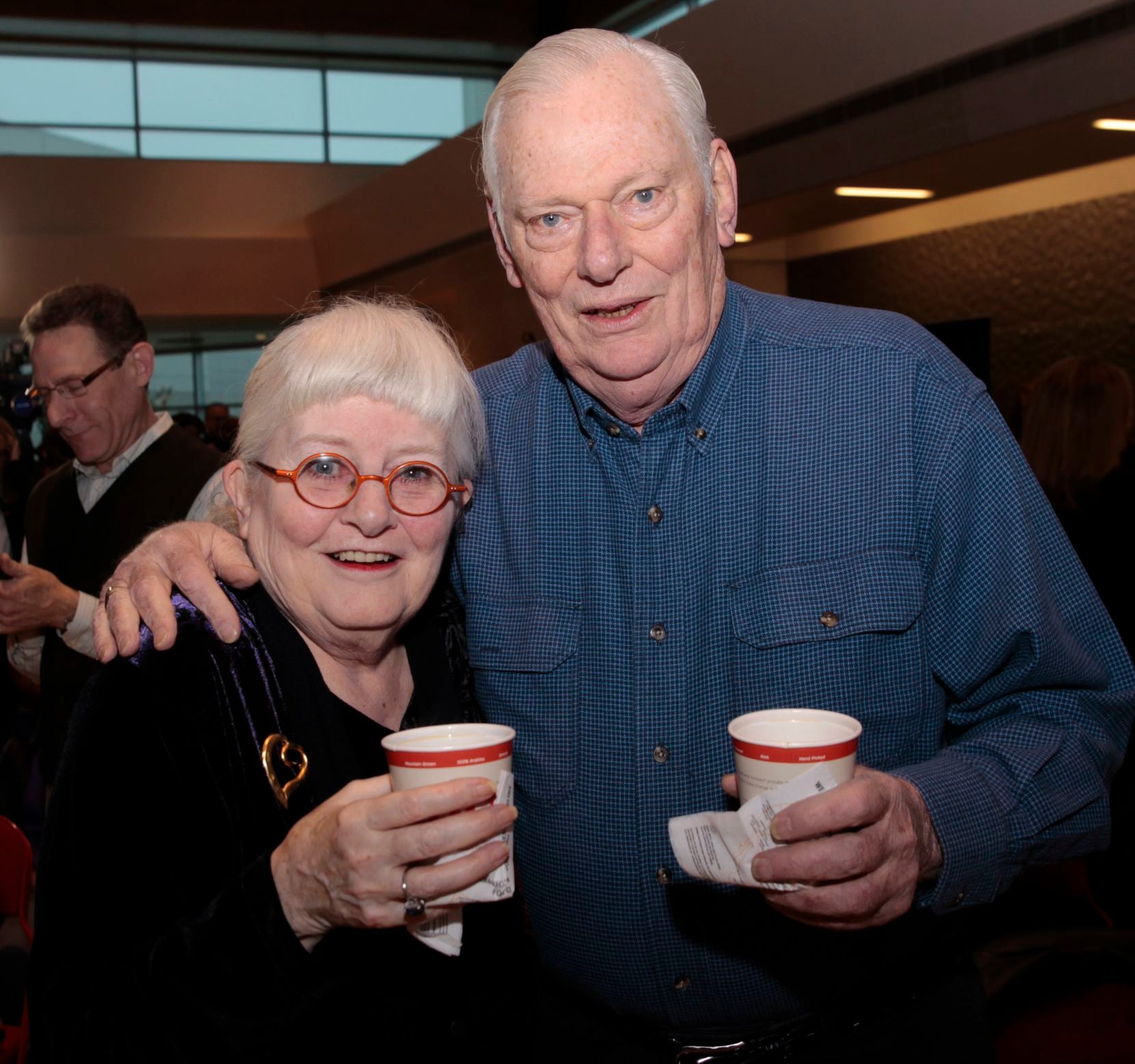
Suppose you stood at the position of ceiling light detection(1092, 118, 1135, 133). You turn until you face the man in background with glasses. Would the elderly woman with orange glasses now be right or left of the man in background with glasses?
left

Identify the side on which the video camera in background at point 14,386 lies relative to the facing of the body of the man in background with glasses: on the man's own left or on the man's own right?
on the man's own right

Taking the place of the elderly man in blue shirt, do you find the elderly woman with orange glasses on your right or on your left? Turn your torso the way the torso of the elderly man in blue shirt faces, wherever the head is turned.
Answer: on your right

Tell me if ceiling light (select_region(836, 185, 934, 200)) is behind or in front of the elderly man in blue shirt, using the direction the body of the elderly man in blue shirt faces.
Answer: behind

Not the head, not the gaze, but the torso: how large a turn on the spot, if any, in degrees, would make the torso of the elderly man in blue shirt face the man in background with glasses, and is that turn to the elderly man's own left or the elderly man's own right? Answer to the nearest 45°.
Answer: approximately 135° to the elderly man's own right

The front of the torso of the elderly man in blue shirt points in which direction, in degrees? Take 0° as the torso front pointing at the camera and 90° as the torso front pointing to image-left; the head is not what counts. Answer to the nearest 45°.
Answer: approximately 0°

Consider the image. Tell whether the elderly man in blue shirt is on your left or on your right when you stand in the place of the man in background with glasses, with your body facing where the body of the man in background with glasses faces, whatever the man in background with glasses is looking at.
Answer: on your left

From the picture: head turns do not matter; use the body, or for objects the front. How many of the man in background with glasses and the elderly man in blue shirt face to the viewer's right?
0

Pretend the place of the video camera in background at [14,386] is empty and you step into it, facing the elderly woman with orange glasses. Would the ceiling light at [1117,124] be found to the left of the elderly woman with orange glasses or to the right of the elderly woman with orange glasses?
left

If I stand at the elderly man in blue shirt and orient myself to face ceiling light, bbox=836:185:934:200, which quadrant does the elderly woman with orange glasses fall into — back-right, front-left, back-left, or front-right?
back-left

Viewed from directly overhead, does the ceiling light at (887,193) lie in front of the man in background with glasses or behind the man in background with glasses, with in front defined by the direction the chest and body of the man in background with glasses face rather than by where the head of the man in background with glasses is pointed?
behind
